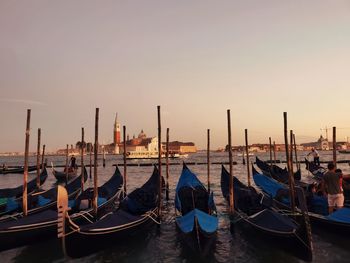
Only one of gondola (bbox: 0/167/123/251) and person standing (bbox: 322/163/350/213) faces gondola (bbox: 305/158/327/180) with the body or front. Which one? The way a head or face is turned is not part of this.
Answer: the person standing
